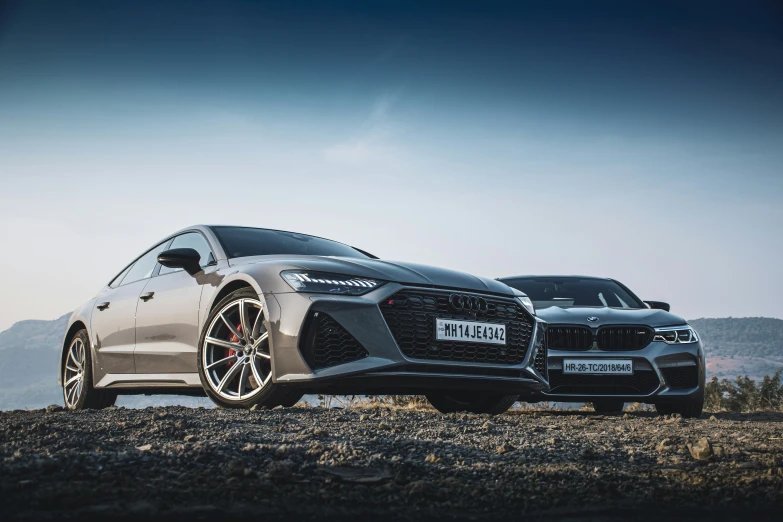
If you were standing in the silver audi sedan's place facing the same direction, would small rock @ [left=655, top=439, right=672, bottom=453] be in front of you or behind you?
in front

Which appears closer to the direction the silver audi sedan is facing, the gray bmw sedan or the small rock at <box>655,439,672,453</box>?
the small rock

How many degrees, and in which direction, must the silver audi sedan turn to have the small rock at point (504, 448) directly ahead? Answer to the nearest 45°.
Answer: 0° — it already faces it

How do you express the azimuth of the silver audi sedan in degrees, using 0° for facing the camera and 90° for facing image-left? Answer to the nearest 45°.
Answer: approximately 315°

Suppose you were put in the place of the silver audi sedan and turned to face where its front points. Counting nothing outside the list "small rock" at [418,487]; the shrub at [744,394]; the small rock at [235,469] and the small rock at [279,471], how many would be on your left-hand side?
1

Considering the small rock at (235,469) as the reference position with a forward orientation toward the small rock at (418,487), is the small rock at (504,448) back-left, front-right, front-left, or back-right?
front-left

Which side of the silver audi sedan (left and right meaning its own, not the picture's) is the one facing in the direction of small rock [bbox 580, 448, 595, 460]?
front

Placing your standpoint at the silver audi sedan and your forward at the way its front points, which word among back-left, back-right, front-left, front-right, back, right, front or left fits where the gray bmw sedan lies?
left

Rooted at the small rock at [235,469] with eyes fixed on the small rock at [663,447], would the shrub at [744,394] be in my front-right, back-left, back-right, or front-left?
front-left

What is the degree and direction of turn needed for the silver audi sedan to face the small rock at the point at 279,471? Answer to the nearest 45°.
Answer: approximately 45° to its right

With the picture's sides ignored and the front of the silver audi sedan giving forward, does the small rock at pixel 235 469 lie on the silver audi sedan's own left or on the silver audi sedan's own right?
on the silver audi sedan's own right

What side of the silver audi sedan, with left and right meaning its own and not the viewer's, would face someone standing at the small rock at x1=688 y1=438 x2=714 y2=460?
front

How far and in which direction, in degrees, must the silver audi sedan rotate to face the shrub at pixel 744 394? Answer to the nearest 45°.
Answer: approximately 90° to its left

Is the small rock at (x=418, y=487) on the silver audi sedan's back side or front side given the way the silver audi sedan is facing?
on the front side

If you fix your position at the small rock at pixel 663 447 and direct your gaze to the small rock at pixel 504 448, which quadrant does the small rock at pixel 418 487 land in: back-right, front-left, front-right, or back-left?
front-left

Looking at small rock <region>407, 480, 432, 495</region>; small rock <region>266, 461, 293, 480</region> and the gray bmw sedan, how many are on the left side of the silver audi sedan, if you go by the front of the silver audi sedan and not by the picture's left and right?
1

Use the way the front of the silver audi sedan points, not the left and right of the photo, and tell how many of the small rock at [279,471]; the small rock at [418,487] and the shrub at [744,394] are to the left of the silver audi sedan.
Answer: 1

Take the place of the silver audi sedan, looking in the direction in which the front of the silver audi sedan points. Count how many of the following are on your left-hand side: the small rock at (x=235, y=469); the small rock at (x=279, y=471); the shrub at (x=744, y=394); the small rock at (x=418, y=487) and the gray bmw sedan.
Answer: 2
